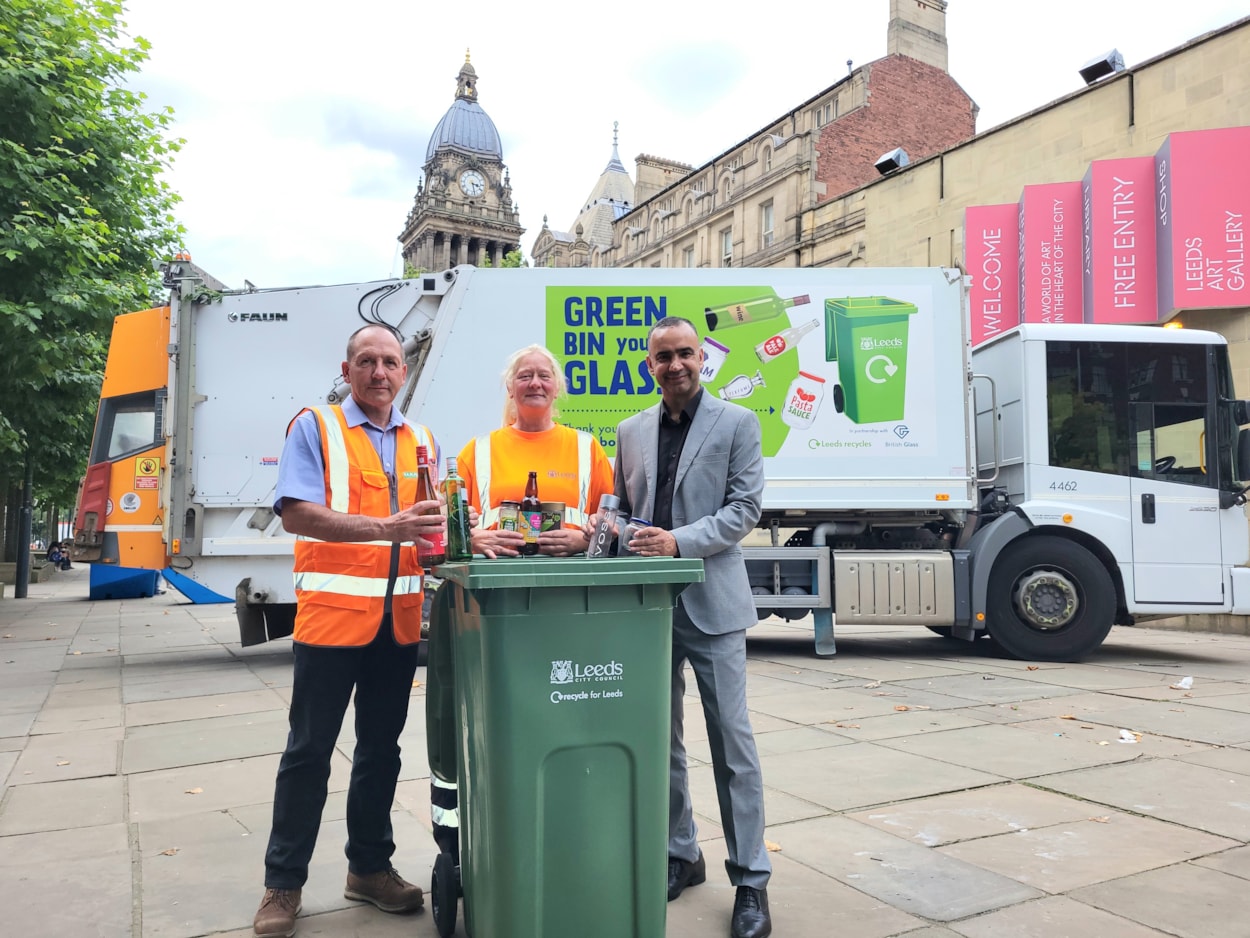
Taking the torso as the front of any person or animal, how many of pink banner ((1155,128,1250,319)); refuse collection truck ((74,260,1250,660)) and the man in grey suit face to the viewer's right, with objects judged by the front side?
1

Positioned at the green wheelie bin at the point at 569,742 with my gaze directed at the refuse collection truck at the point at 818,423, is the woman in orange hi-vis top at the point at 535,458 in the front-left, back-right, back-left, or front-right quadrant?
front-left

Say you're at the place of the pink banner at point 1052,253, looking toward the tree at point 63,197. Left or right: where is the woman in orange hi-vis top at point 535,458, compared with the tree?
left

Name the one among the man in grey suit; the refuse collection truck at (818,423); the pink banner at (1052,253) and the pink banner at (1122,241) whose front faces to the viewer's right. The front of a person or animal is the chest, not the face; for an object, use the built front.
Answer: the refuse collection truck

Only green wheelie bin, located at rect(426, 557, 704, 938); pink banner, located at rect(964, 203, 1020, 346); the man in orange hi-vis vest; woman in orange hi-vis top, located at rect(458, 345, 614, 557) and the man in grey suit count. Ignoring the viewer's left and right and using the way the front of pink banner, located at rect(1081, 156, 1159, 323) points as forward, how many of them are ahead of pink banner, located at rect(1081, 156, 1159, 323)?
4

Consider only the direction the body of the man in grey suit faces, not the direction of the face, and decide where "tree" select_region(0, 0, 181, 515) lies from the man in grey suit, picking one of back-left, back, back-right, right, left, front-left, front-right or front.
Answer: right

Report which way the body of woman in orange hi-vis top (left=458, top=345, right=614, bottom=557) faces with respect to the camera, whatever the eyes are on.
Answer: toward the camera

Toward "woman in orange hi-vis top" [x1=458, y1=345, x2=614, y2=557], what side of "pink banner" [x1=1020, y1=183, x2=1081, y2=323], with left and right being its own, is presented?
front

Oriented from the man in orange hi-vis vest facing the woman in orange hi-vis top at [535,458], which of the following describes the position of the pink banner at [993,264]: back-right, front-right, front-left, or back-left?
front-left

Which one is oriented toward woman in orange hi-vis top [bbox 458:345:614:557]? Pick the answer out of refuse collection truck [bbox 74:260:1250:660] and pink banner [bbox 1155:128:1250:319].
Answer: the pink banner

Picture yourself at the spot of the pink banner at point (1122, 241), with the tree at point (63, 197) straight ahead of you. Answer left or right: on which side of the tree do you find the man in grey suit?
left

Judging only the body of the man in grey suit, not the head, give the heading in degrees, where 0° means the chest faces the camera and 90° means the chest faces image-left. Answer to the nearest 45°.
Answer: approximately 45°

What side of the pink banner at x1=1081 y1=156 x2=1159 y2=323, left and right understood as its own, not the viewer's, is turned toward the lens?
front

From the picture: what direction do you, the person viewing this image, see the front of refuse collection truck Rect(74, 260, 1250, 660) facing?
facing to the right of the viewer

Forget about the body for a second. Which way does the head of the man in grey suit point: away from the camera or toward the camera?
toward the camera

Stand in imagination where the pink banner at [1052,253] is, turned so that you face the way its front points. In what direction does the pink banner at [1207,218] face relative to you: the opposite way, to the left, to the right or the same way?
the same way

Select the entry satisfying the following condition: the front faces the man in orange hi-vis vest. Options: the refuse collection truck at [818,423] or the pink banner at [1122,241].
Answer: the pink banner

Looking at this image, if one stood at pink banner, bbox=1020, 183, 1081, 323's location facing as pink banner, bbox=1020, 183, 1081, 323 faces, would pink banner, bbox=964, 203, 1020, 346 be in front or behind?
behind

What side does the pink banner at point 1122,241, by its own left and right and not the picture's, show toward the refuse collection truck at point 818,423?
front

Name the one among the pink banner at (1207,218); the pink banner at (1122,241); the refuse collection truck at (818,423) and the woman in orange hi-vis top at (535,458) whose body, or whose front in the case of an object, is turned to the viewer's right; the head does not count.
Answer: the refuse collection truck
